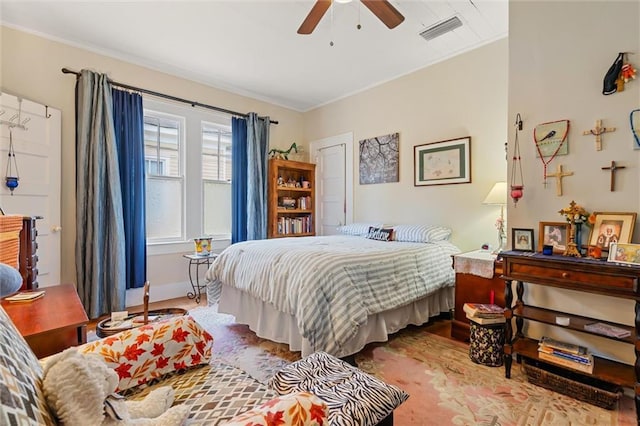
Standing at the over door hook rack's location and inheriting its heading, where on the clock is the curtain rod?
The curtain rod is roughly at 10 o'clock from the over door hook rack.

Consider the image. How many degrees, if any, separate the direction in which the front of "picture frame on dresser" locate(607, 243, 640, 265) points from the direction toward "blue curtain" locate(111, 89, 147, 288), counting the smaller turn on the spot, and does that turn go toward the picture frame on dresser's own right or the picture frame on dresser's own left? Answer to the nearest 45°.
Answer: approximately 45° to the picture frame on dresser's own right

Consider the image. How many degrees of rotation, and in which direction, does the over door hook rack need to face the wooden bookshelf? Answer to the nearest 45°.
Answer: approximately 45° to its left

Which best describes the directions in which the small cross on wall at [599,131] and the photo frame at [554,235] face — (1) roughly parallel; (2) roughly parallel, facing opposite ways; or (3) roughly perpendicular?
roughly parallel

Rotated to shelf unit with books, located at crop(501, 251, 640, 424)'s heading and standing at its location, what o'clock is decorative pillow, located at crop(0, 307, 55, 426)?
The decorative pillow is roughly at 11 o'clock from the shelf unit with books.

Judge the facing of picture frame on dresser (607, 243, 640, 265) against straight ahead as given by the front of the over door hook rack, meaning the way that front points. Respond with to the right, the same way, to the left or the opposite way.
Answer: the opposite way

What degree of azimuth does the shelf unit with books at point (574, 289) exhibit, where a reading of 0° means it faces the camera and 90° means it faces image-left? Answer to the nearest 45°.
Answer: approximately 45°

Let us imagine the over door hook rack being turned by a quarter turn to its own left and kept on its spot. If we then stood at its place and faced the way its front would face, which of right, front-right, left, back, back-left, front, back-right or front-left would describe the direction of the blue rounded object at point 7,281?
back-right

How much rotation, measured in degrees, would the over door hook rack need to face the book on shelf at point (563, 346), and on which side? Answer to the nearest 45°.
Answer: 0° — it already faces it

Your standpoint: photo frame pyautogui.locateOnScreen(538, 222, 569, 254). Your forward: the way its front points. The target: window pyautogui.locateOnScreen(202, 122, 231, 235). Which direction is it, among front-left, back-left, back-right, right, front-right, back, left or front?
front-right

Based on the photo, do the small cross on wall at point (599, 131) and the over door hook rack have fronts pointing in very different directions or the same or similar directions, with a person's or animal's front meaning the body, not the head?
very different directions

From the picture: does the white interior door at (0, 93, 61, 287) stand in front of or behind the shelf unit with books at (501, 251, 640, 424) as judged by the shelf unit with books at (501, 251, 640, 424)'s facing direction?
in front

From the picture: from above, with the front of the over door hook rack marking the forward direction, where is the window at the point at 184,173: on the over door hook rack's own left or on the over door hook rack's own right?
on the over door hook rack's own left

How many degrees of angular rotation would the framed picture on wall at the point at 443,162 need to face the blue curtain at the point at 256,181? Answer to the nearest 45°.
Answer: approximately 45° to its right
